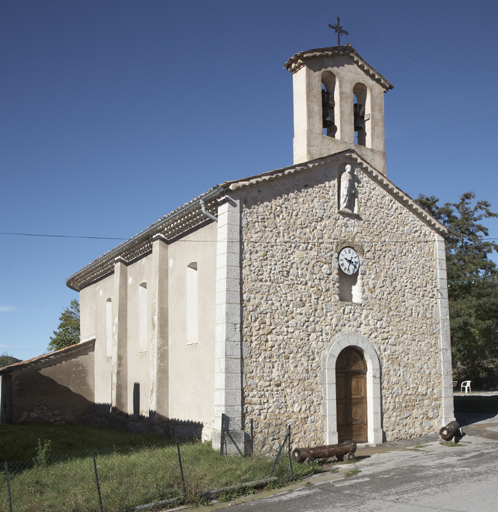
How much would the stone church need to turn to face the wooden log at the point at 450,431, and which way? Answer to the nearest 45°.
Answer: approximately 45° to its left

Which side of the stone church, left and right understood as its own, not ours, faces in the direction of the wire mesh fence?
right

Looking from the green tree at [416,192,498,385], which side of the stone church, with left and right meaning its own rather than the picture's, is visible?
left

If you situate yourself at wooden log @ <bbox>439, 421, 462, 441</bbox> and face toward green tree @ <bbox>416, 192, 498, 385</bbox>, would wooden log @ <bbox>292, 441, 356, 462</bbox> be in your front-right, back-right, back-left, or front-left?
back-left

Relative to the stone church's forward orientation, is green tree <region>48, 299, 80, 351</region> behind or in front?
behind

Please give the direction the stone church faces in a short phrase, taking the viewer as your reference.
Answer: facing the viewer and to the right of the viewer

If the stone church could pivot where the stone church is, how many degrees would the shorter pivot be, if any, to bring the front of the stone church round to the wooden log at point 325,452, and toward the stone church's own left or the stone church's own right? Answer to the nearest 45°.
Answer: approximately 45° to the stone church's own right
